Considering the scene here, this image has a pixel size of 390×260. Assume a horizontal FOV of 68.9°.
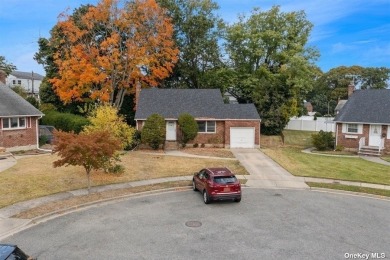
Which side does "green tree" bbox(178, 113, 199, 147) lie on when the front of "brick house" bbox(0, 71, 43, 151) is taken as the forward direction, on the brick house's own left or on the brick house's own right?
on the brick house's own left

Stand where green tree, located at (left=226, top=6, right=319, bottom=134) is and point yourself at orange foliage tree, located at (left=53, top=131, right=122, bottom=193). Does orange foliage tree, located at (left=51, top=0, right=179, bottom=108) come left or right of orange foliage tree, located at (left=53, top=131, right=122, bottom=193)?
right

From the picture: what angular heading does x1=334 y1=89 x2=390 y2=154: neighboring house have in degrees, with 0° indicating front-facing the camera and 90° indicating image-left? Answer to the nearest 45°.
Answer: approximately 0°

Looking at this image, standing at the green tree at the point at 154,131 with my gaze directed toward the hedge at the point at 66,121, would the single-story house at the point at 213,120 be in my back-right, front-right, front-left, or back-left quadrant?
back-right

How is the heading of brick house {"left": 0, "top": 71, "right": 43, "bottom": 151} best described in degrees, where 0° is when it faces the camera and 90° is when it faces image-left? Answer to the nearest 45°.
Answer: approximately 0°

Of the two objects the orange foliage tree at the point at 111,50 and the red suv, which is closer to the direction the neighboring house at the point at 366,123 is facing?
the red suv

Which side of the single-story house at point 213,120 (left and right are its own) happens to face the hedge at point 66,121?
right

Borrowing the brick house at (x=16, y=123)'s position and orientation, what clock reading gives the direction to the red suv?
The red suv is roughly at 11 o'clock from the brick house.

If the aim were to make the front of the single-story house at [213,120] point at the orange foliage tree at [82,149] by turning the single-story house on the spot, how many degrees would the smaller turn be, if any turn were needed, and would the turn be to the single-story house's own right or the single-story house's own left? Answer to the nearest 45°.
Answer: approximately 45° to the single-story house's own right

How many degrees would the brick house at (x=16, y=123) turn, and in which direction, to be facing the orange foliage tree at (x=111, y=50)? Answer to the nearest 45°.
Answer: approximately 135° to its left

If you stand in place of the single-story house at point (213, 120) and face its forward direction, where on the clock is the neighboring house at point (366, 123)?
The neighboring house is roughly at 9 o'clock from the single-story house.

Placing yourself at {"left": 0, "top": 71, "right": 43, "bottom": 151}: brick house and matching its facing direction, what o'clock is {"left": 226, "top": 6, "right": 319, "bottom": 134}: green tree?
The green tree is roughly at 9 o'clock from the brick house.

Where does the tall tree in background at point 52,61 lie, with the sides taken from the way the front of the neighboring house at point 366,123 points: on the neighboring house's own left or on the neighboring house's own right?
on the neighboring house's own right
